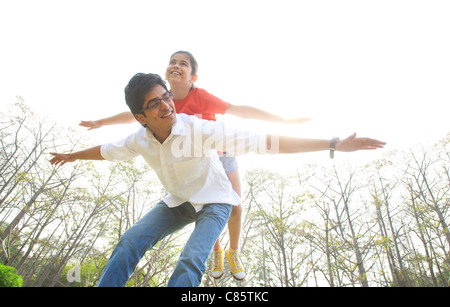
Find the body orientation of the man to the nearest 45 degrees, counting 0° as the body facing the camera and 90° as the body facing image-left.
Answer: approximately 45°
